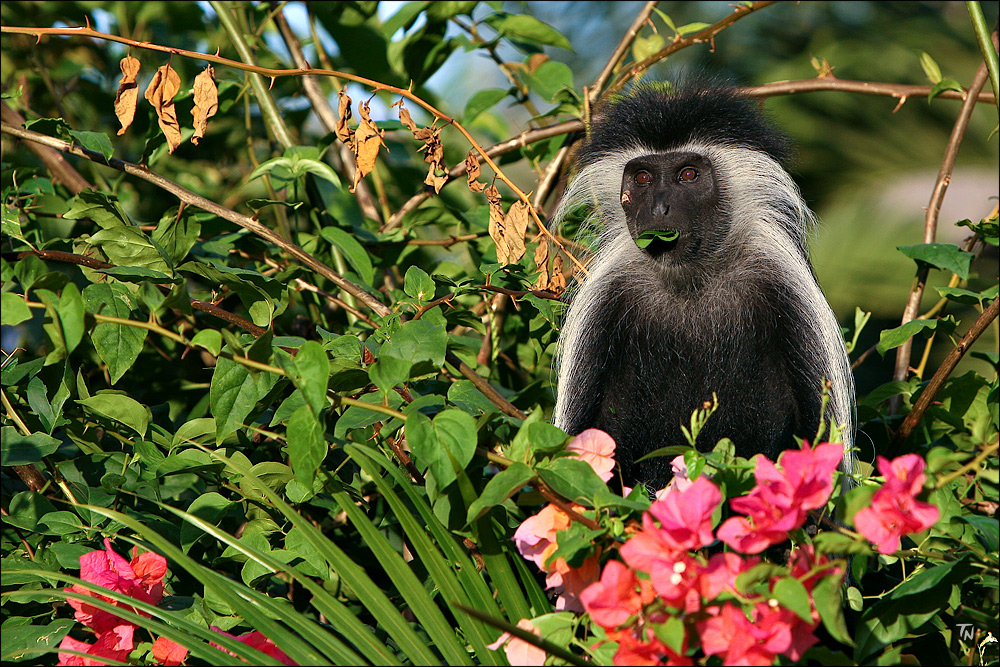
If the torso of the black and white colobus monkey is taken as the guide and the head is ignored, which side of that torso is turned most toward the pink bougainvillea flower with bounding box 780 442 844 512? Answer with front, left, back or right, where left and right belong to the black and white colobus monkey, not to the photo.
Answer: front

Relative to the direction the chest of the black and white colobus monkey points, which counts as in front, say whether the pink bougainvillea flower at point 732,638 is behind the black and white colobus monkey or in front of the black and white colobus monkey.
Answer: in front

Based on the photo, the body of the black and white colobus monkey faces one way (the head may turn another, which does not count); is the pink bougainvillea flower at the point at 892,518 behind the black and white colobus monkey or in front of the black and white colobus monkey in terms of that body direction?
in front

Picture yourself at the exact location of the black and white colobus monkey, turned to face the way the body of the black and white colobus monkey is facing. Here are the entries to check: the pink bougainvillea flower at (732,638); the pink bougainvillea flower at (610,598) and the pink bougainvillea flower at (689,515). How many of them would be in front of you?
3

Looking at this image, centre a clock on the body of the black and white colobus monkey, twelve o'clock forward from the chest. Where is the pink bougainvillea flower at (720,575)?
The pink bougainvillea flower is roughly at 12 o'clock from the black and white colobus monkey.

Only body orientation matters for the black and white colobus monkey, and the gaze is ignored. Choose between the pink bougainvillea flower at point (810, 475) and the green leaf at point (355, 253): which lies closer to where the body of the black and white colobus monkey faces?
the pink bougainvillea flower

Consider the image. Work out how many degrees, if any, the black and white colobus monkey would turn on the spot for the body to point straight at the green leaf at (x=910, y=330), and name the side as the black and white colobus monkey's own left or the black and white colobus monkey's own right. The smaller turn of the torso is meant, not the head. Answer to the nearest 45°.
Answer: approximately 45° to the black and white colobus monkey's own left

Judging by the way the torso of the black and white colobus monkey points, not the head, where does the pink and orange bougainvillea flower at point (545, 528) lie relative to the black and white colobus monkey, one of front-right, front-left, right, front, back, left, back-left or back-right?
front

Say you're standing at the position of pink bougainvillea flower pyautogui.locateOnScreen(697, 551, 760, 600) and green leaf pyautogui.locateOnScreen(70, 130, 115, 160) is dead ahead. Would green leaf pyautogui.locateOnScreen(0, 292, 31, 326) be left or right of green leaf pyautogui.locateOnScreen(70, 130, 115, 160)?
left

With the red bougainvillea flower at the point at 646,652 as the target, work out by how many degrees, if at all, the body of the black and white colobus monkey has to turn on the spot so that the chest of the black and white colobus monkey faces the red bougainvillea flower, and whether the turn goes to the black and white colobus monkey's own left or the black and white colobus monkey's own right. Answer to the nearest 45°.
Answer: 0° — it already faces it

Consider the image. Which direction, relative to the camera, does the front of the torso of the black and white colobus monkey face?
toward the camera
